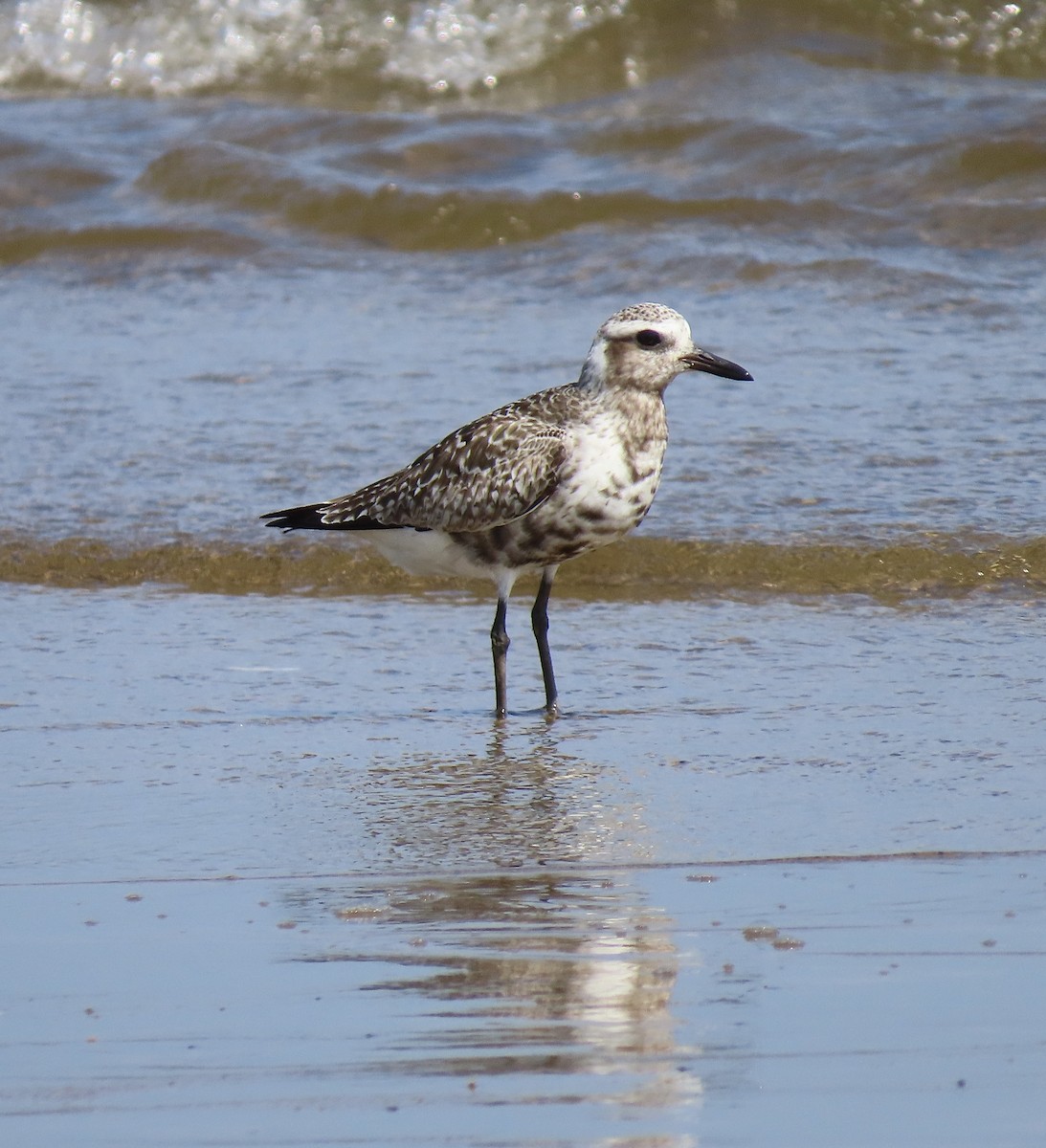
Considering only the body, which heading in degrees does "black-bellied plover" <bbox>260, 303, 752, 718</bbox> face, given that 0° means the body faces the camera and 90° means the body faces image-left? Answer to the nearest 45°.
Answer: approximately 270°
